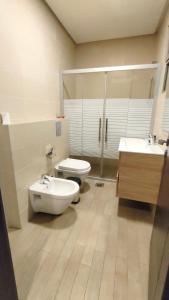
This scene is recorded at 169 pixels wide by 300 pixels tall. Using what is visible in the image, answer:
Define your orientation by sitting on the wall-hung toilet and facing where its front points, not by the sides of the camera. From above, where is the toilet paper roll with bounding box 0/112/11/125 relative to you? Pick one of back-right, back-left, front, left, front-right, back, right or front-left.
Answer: back-right

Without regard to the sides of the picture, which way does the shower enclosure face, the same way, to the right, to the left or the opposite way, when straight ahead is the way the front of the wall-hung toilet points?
to the right

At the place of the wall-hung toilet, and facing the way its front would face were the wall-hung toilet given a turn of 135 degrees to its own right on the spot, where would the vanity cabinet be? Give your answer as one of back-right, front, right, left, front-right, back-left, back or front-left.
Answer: left

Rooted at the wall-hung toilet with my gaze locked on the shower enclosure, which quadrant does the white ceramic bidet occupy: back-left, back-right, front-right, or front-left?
back-right

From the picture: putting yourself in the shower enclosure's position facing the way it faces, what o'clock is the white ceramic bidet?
The white ceramic bidet is roughly at 1 o'clock from the shower enclosure.

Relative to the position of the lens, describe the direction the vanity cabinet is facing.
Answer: facing to the left of the viewer

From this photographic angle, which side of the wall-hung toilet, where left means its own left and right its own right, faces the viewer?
right

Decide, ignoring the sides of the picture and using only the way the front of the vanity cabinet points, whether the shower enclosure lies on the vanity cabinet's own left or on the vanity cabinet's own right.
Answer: on the vanity cabinet's own right

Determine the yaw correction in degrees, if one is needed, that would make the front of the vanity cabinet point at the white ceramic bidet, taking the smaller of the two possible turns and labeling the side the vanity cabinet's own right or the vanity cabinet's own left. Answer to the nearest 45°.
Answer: approximately 45° to the vanity cabinet's own left

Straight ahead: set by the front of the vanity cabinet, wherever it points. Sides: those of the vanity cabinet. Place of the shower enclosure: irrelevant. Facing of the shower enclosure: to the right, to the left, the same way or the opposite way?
to the left

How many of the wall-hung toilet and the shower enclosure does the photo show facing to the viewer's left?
0
